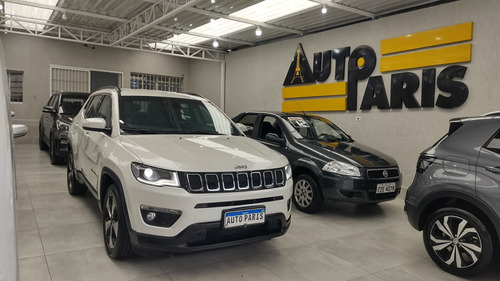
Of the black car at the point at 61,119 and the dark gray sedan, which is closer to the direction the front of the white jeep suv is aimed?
the dark gray sedan

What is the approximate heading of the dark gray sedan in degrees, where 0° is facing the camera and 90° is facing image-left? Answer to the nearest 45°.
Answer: approximately 315°

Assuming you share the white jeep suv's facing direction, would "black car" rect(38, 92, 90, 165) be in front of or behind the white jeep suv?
behind

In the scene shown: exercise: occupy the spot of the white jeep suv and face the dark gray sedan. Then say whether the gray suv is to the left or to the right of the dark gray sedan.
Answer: right

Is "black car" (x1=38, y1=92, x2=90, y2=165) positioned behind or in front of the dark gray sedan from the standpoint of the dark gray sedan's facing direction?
behind

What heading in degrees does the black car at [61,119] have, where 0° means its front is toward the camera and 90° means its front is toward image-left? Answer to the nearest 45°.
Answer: approximately 315°

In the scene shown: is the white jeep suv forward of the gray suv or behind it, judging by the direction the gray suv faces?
behind

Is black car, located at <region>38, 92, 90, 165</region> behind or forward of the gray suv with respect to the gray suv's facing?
behind
